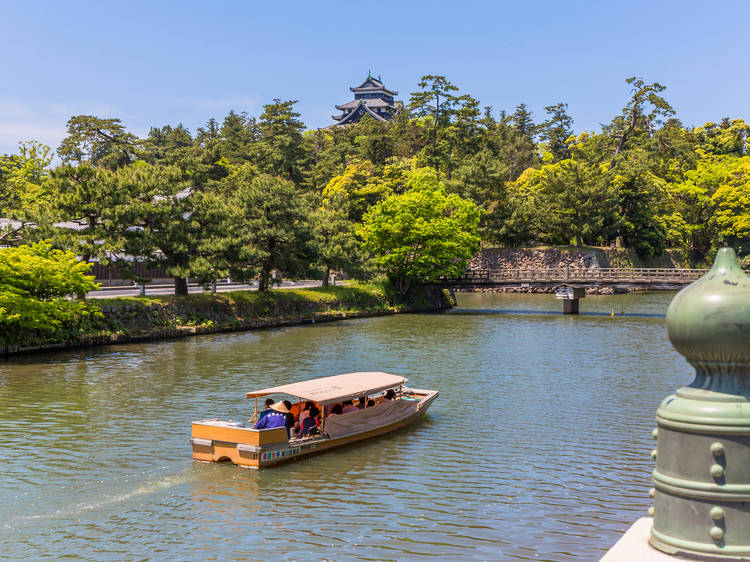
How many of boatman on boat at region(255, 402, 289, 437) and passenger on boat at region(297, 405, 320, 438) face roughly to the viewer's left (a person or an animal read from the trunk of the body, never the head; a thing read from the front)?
0

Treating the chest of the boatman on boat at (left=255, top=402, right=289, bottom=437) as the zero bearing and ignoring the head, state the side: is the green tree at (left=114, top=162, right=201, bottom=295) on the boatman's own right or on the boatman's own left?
on the boatman's own left

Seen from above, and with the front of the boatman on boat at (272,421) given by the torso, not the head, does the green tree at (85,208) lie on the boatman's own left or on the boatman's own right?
on the boatman's own left

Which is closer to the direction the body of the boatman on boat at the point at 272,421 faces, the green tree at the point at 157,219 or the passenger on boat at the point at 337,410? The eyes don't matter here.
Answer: the passenger on boat

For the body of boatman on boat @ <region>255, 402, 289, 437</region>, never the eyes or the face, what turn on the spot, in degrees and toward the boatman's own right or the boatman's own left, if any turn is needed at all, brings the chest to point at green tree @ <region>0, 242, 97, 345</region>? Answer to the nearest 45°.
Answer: approximately 90° to the boatman's own left

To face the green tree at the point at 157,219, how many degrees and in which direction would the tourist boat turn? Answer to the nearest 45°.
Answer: approximately 45° to its left

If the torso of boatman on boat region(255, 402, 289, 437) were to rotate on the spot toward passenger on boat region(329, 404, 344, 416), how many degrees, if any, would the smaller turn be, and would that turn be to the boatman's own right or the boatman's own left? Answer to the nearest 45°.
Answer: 0° — they already face them

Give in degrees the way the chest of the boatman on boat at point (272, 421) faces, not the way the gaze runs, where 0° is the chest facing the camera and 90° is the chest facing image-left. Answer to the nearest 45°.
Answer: approximately 225°
